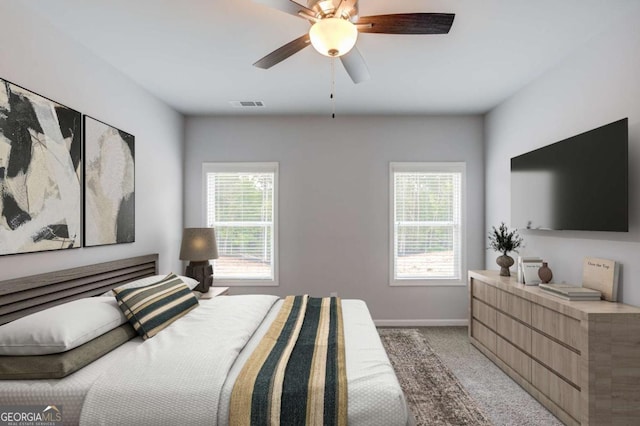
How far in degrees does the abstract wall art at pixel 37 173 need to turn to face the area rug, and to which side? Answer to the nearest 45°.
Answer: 0° — it already faces it

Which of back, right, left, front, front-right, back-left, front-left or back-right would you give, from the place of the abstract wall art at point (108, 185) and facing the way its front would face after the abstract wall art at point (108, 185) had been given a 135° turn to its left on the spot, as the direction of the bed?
back

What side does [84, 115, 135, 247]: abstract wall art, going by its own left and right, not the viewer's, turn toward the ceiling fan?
front

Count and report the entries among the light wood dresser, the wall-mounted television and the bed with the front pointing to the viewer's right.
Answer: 1

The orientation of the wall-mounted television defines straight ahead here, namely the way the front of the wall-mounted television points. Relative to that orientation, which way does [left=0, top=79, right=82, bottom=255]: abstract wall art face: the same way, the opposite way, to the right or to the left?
the opposite way

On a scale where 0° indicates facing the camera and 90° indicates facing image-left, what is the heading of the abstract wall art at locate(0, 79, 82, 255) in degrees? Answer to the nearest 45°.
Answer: approximately 315°

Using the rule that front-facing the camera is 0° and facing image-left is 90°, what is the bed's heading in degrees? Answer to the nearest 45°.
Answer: approximately 270°

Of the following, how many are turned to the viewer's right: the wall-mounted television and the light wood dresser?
0

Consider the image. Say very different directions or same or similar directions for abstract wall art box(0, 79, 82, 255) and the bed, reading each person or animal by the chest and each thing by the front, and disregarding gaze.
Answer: same or similar directions

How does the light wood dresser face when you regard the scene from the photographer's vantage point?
facing the viewer and to the left of the viewer

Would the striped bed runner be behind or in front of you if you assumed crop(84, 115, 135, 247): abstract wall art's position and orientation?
in front

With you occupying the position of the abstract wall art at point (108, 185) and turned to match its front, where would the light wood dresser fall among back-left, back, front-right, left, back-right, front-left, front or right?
front

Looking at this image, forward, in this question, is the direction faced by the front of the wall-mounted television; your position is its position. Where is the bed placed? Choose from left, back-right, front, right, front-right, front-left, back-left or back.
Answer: front

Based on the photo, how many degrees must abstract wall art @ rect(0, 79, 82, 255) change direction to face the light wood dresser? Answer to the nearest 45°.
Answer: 0° — it already faces it

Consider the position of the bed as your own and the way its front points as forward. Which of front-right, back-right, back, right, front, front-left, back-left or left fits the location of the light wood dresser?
front

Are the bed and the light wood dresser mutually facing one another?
yes

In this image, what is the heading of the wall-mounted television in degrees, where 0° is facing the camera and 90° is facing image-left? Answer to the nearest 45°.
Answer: approximately 45°

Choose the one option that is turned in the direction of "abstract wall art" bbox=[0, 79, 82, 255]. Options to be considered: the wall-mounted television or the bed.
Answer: the wall-mounted television

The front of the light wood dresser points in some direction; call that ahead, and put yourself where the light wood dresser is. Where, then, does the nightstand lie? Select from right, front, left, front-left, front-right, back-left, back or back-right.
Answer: front-right
